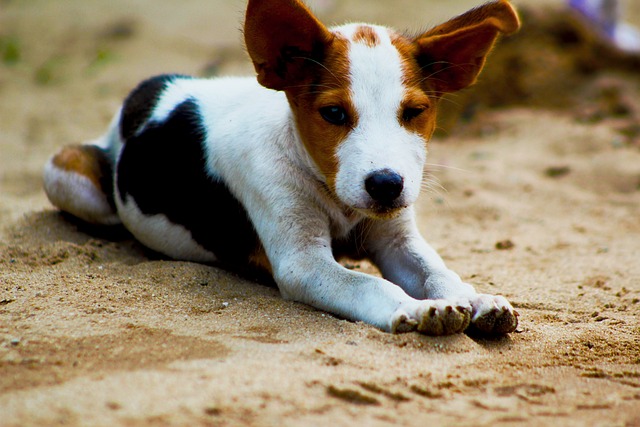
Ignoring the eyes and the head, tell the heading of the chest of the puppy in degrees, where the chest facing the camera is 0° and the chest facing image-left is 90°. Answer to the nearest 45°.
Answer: approximately 315°
